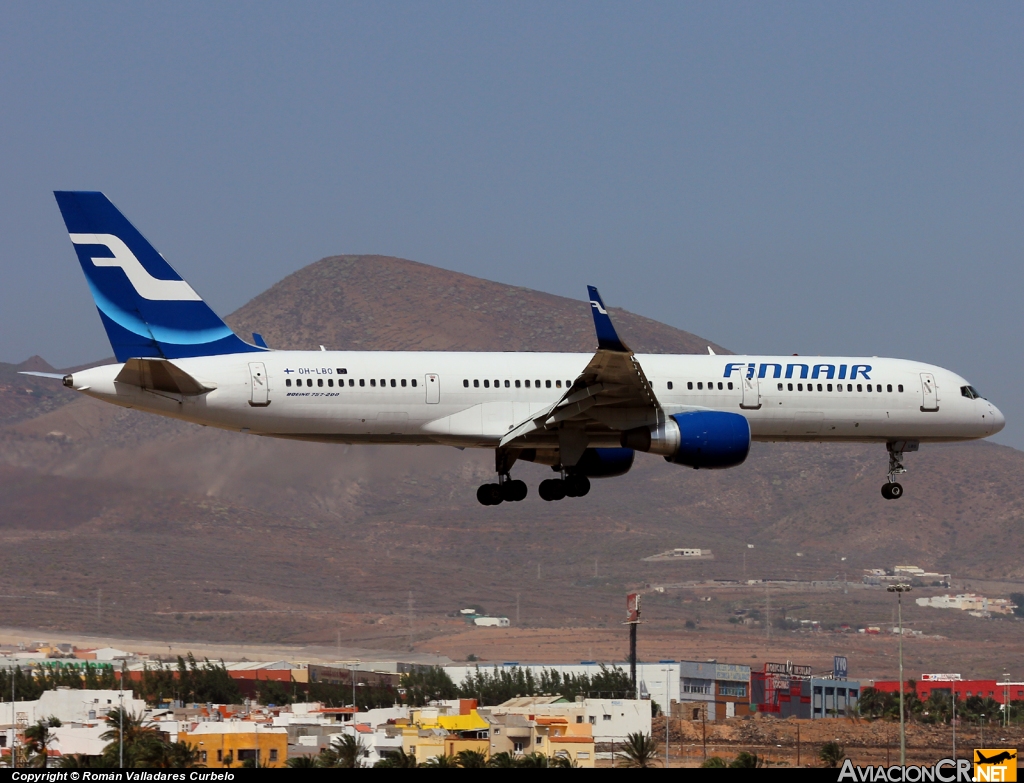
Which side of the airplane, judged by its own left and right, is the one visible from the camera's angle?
right
